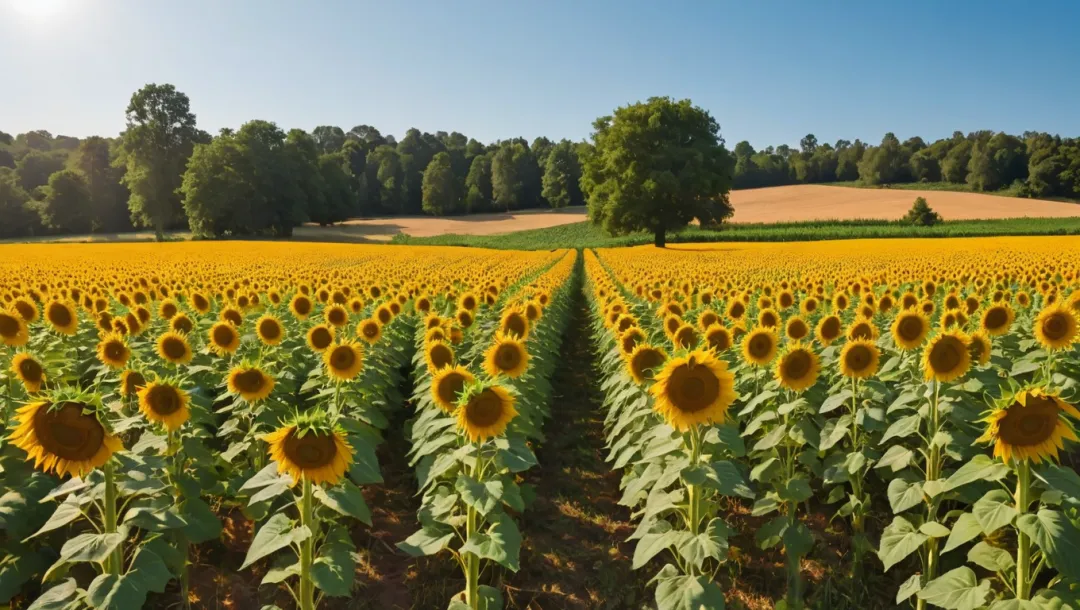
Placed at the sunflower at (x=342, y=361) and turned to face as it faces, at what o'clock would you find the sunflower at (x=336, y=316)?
the sunflower at (x=336, y=316) is roughly at 6 o'clock from the sunflower at (x=342, y=361).

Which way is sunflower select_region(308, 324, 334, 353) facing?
toward the camera

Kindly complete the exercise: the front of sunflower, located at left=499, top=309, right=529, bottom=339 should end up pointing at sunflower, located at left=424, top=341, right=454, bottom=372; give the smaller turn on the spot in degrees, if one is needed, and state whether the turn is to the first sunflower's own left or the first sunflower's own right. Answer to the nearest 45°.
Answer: approximately 45° to the first sunflower's own right

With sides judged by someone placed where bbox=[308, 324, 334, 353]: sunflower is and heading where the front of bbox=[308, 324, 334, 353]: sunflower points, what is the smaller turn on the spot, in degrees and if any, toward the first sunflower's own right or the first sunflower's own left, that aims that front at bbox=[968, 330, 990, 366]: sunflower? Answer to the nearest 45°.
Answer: approximately 45° to the first sunflower's own left

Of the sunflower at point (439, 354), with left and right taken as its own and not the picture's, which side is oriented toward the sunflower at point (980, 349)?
left

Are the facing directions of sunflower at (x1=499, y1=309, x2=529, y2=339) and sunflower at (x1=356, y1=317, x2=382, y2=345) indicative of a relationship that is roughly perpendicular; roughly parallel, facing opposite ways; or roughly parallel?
roughly parallel

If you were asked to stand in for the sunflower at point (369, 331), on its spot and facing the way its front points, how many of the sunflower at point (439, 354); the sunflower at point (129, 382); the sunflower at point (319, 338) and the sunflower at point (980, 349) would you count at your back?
0

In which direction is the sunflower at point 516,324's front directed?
toward the camera

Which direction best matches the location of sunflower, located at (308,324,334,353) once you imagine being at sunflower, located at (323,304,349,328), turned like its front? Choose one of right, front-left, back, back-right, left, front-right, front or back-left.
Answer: front

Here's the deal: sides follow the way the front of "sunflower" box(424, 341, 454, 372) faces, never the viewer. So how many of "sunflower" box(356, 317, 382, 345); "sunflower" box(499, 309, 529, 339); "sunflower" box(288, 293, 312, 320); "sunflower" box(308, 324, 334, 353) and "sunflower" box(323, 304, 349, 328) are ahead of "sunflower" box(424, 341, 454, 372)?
0

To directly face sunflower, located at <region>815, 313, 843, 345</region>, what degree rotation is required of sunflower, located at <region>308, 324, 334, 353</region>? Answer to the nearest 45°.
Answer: approximately 90° to its left

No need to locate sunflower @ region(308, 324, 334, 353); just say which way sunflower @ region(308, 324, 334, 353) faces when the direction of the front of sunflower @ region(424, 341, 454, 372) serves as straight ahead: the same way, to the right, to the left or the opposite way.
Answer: the same way

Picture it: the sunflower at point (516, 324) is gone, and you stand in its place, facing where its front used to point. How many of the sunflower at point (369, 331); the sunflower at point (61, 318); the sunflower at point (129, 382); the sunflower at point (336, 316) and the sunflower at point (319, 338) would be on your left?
0

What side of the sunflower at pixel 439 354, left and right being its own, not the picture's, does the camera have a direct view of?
front

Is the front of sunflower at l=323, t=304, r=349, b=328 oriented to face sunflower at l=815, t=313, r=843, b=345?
no

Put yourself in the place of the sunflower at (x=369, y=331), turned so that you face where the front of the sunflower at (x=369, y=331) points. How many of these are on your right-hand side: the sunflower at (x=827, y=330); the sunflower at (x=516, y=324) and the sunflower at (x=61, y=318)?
1

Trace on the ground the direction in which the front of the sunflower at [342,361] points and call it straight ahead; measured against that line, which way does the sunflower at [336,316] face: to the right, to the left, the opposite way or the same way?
the same way

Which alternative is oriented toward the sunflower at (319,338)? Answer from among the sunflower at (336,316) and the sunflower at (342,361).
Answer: the sunflower at (336,316)

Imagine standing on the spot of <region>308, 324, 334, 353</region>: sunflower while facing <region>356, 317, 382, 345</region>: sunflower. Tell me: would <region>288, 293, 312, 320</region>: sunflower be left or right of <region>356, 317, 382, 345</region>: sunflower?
left

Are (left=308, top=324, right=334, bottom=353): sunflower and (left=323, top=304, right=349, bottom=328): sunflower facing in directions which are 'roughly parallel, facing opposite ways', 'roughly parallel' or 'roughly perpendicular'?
roughly parallel
